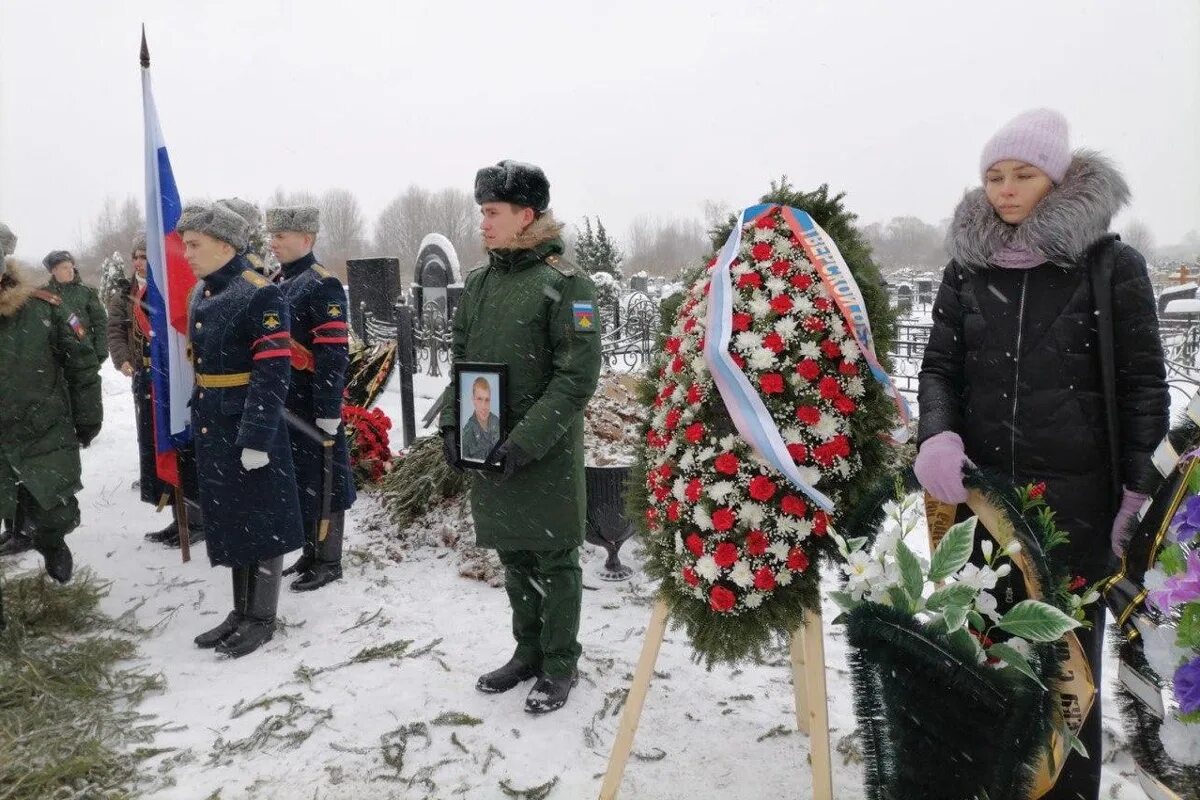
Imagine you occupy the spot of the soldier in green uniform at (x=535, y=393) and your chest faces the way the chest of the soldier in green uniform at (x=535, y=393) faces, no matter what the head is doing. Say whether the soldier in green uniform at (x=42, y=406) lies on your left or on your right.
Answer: on your right

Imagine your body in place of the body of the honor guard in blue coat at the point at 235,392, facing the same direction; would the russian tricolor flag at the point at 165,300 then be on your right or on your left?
on your right

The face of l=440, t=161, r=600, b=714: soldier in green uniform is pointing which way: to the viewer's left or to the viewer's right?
to the viewer's left

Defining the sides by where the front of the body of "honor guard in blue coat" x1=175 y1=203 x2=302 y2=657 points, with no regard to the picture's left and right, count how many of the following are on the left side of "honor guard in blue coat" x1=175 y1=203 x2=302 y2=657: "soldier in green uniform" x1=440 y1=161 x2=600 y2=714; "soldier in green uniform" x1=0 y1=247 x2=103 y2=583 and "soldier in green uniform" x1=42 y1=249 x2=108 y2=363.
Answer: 1

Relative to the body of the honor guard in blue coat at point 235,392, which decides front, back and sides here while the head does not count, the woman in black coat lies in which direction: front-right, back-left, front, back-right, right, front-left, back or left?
left

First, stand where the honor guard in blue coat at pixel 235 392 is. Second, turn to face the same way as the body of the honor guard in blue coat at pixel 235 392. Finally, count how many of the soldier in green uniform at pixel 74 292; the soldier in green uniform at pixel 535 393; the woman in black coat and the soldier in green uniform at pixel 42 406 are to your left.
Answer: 2

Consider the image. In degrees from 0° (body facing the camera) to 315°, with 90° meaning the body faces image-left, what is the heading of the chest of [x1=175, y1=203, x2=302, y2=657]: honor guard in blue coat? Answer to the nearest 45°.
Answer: approximately 45°

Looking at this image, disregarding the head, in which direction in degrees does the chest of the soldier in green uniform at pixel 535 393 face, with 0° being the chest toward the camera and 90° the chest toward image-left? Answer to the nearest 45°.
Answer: approximately 45°

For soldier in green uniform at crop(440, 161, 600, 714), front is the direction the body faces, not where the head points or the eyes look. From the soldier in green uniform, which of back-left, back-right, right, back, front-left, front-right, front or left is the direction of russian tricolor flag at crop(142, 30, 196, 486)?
right
